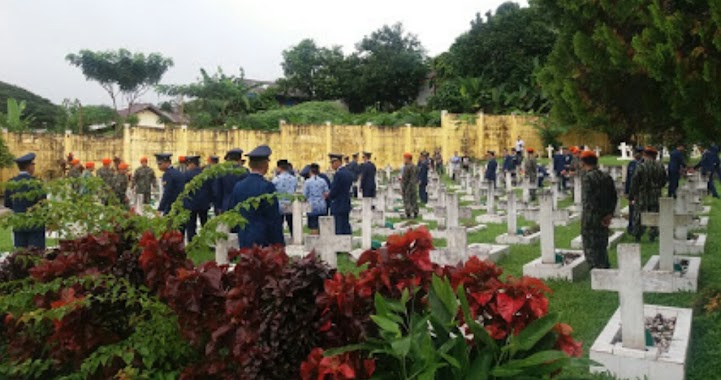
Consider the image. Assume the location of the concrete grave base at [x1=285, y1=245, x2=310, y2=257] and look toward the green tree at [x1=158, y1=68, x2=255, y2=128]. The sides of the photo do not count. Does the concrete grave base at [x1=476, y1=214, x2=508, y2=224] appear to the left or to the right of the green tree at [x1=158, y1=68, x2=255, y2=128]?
right

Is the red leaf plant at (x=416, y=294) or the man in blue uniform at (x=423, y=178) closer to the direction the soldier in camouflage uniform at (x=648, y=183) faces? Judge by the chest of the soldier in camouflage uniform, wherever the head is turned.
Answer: the man in blue uniform

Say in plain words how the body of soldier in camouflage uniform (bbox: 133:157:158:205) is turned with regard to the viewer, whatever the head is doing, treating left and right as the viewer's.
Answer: facing the viewer

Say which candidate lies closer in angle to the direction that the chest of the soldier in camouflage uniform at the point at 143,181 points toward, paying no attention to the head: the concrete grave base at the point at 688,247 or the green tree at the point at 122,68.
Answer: the concrete grave base
